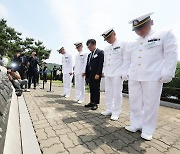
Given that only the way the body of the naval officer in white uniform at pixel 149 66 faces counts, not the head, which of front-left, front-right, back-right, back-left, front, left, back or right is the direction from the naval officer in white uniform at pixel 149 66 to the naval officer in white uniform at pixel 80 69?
right

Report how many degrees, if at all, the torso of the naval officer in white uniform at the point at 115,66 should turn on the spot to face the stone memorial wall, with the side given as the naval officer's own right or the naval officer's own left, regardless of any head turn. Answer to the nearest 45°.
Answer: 0° — they already face it

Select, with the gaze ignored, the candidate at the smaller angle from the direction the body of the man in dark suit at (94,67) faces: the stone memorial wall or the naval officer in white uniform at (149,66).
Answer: the stone memorial wall

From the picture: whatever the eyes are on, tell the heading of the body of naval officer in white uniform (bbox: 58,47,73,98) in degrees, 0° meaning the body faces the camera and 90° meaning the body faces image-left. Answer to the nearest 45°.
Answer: approximately 45°

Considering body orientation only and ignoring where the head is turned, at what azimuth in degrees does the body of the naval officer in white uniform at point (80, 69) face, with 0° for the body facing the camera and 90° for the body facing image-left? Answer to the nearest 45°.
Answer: approximately 45°

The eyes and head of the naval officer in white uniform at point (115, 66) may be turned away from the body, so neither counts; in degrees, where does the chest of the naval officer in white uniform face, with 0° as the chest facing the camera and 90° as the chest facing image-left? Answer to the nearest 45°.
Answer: approximately 45°

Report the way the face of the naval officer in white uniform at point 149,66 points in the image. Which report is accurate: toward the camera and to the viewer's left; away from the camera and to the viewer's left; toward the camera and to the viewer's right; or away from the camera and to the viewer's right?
toward the camera and to the viewer's left
